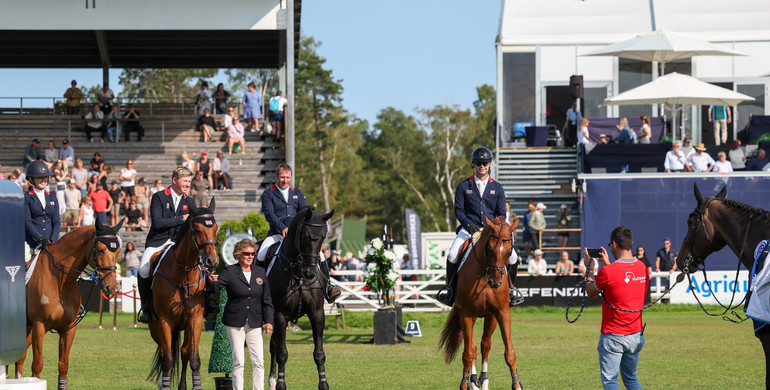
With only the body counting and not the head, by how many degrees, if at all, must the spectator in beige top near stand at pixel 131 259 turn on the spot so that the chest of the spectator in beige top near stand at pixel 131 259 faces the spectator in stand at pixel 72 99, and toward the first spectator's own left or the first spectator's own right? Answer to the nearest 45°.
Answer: approximately 180°

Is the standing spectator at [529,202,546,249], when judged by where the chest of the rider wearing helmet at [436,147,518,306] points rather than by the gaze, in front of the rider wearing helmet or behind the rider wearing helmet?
behind

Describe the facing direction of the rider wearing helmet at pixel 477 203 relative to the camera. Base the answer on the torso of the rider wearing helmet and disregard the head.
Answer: toward the camera

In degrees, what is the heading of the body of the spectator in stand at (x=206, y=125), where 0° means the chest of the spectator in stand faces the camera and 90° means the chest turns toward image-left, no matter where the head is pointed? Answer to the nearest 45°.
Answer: approximately 0°

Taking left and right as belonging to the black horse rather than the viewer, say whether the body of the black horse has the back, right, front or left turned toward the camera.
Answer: front

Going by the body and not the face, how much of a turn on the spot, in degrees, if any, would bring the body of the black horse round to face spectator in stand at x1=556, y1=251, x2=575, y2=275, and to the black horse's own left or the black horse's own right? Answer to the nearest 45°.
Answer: approximately 135° to the black horse's own left

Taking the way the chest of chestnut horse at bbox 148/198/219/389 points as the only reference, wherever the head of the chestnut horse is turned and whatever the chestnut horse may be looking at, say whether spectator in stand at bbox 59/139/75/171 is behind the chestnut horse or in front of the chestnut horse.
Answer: behind

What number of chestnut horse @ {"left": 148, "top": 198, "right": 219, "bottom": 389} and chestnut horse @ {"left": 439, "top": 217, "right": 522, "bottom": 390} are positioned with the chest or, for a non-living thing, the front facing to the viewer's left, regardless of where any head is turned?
0

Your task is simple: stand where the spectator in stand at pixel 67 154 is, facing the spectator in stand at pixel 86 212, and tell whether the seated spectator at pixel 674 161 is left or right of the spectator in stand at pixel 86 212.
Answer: left

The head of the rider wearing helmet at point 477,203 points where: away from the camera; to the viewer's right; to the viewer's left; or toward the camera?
toward the camera

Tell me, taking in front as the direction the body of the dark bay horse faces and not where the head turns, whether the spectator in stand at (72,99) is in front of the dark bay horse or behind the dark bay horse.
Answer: in front
